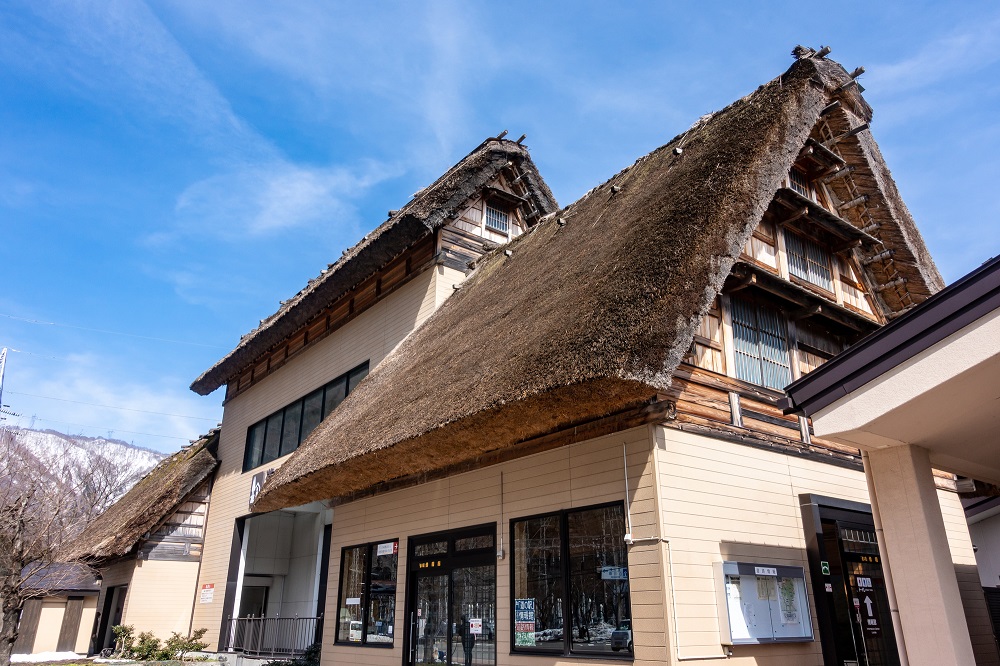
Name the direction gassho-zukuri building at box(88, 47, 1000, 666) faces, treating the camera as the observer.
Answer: facing the viewer and to the left of the viewer

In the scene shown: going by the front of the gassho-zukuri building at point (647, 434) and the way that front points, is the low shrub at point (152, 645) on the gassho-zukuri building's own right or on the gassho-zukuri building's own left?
on the gassho-zukuri building's own right

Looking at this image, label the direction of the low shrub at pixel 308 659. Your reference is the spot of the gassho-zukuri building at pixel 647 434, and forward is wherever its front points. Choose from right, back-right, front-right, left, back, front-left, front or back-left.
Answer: right
